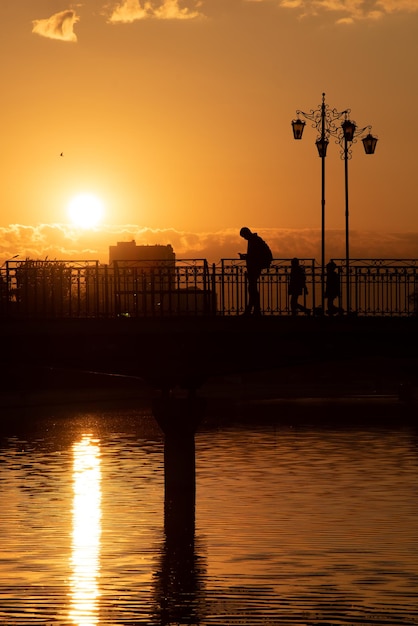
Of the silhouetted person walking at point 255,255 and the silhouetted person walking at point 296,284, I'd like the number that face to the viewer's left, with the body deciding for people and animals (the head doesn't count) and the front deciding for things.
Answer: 2

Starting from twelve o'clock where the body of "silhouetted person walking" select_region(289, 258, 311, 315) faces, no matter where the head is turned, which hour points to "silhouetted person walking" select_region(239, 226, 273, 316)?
"silhouetted person walking" select_region(239, 226, 273, 316) is roughly at 11 o'clock from "silhouetted person walking" select_region(289, 258, 311, 315).

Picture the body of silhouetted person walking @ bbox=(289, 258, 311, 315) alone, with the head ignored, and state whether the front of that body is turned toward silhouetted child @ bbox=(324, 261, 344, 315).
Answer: no

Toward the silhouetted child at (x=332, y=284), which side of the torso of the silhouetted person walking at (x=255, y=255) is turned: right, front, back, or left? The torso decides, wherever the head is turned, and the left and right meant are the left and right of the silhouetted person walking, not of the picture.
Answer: back

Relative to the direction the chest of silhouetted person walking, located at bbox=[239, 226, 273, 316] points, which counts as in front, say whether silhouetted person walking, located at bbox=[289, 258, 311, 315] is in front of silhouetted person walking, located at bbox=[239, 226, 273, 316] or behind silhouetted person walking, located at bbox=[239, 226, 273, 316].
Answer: behind

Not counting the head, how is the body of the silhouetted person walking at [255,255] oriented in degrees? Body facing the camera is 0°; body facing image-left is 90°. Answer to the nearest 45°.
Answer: approximately 90°

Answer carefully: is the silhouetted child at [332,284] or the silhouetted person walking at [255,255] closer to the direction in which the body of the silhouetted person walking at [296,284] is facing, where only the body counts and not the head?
the silhouetted person walking

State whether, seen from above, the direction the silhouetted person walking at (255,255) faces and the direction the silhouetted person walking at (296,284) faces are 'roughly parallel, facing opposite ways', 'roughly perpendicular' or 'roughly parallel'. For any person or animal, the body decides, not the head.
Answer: roughly parallel

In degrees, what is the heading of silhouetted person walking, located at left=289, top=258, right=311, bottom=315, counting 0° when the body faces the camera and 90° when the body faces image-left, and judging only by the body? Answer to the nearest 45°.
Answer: approximately 90°
